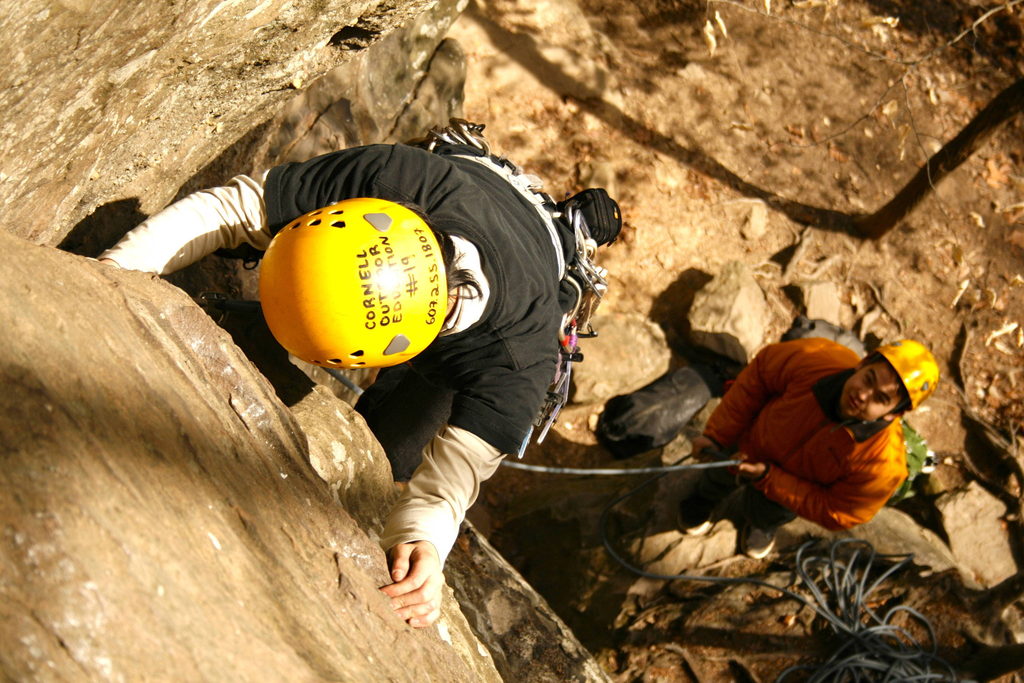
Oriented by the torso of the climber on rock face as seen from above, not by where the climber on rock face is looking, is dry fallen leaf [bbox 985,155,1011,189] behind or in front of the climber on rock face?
behind

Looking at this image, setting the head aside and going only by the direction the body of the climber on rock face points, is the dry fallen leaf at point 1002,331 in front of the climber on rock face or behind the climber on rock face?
behind
